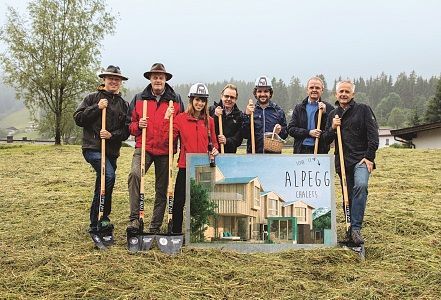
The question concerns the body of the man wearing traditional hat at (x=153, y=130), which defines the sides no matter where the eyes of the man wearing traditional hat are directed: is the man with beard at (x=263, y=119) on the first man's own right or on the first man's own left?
on the first man's own left

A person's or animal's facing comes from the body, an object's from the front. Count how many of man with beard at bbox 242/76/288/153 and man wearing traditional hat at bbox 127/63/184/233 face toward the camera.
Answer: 2

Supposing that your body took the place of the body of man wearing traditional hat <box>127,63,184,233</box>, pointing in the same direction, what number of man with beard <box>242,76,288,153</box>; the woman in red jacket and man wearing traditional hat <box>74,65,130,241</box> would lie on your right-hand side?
1

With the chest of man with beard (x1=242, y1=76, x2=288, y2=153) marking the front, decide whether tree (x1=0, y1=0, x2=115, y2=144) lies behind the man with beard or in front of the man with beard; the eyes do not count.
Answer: behind

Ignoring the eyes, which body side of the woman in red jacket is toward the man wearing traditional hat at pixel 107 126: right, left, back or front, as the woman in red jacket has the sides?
right

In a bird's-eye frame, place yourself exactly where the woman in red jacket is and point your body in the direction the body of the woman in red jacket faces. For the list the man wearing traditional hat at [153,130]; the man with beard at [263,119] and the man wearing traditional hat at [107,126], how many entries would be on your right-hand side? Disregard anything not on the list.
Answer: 2

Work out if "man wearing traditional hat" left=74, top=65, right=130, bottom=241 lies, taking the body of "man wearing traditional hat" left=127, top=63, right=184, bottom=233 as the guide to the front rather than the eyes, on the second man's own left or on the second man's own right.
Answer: on the second man's own right
